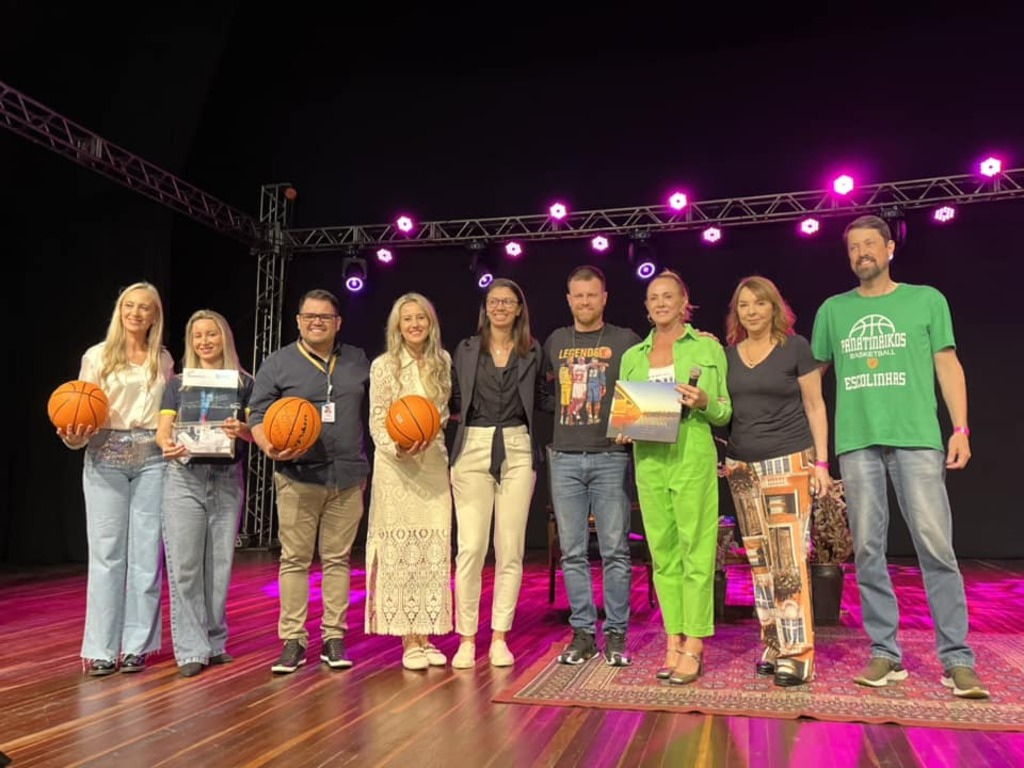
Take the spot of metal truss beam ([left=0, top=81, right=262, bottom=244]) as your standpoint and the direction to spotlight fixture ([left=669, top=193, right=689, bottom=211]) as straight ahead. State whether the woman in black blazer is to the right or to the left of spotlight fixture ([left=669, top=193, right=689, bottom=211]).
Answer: right

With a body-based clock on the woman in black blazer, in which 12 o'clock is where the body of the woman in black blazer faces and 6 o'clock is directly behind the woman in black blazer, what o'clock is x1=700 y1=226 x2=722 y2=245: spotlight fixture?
The spotlight fixture is roughly at 7 o'clock from the woman in black blazer.

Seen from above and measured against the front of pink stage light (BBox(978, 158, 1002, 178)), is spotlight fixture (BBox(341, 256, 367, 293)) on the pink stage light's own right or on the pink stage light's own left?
on the pink stage light's own right

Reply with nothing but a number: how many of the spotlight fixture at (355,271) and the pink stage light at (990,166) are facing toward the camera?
2

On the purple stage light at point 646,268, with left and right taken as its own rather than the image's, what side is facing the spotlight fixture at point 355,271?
right

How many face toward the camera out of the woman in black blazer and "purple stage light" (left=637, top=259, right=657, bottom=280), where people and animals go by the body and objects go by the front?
2

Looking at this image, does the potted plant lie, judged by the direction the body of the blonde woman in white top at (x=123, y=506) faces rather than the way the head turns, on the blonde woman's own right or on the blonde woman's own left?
on the blonde woman's own left
